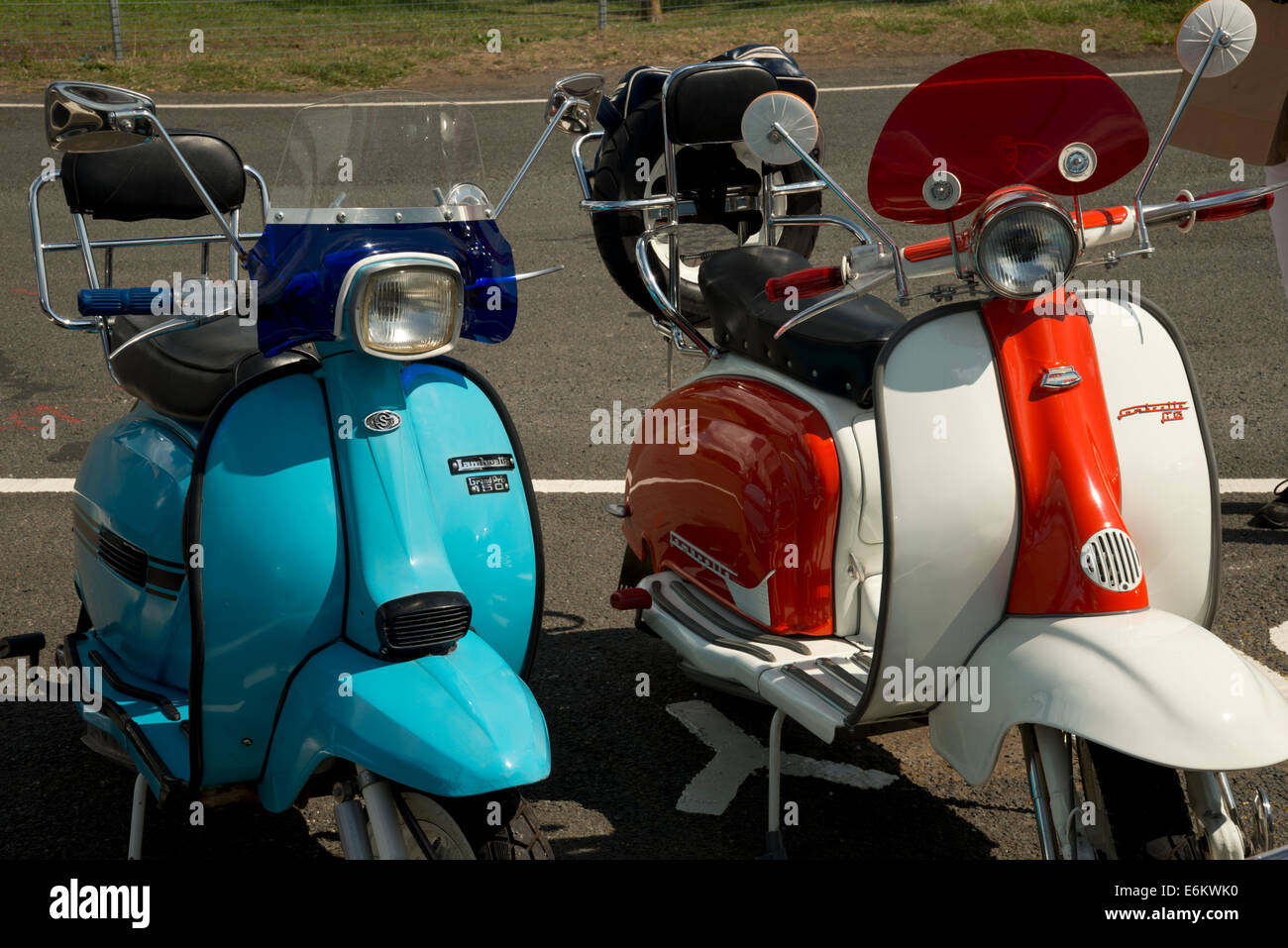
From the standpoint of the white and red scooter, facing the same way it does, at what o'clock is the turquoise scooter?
The turquoise scooter is roughly at 4 o'clock from the white and red scooter.

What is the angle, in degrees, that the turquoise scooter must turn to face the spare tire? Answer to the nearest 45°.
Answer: approximately 90° to its left

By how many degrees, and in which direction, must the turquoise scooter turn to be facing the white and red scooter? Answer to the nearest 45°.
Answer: approximately 45° to its left

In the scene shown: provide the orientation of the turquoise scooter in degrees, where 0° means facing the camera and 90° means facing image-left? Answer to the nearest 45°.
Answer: approximately 315°

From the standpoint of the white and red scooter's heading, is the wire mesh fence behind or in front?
behind

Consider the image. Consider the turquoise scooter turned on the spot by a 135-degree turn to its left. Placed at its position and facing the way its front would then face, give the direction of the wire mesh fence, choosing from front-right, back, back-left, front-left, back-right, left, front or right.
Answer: front

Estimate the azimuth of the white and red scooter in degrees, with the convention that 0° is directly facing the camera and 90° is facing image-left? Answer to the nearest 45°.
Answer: approximately 315°
